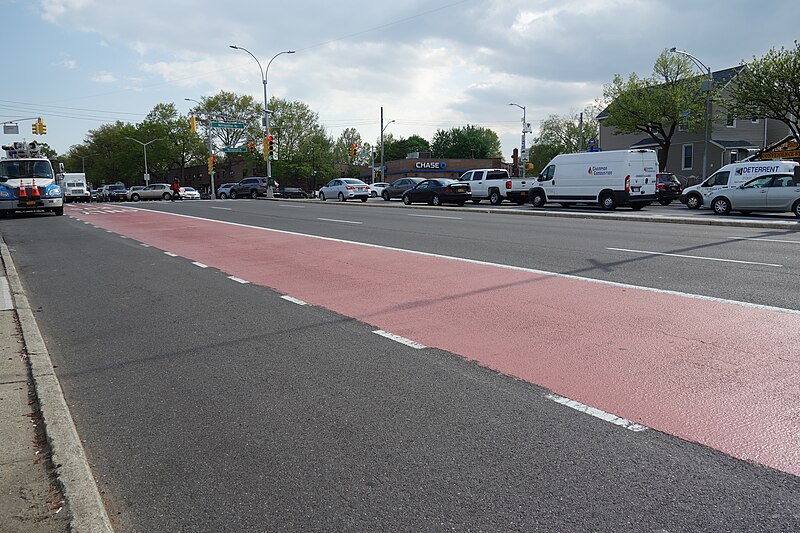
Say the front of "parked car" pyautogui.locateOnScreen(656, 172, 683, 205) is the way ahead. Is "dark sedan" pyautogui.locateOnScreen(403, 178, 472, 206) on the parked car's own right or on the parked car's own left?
on the parked car's own left

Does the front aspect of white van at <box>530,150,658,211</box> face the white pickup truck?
yes

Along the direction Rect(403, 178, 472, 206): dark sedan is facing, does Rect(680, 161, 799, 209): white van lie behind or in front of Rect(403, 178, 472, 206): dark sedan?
behind

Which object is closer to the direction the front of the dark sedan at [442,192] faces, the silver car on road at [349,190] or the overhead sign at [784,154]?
the silver car on road

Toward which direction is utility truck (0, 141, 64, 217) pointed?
toward the camera

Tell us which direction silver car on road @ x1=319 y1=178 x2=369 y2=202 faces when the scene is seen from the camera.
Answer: facing away from the viewer and to the left of the viewer

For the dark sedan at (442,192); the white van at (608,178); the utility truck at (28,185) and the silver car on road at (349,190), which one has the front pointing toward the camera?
the utility truck

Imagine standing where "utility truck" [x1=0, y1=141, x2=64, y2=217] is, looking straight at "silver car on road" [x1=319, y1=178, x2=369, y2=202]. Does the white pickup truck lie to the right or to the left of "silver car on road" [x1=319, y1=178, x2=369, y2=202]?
right

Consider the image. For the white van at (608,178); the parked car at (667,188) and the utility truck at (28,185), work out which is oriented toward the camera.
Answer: the utility truck

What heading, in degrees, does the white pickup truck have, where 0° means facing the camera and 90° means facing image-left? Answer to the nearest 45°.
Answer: approximately 135°

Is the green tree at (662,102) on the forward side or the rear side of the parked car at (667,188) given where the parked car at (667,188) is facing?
on the forward side
